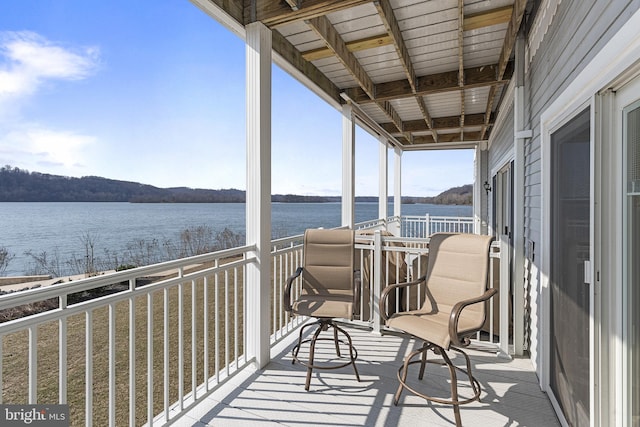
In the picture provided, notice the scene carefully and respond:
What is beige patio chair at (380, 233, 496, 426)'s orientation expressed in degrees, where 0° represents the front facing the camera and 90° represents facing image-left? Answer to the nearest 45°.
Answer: approximately 45°

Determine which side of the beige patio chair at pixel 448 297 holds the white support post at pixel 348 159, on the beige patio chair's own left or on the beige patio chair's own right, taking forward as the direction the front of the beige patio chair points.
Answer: on the beige patio chair's own right

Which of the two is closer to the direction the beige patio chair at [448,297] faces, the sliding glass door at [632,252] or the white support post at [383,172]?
the sliding glass door

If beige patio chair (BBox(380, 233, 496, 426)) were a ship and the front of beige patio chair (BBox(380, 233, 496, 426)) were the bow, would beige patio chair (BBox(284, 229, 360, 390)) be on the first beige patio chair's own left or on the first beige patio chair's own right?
on the first beige patio chair's own right

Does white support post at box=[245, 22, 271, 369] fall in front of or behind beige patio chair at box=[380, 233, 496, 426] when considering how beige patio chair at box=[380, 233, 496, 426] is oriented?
in front

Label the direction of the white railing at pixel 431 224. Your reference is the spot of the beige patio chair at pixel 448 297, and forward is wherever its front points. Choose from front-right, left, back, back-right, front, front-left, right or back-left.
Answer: back-right
